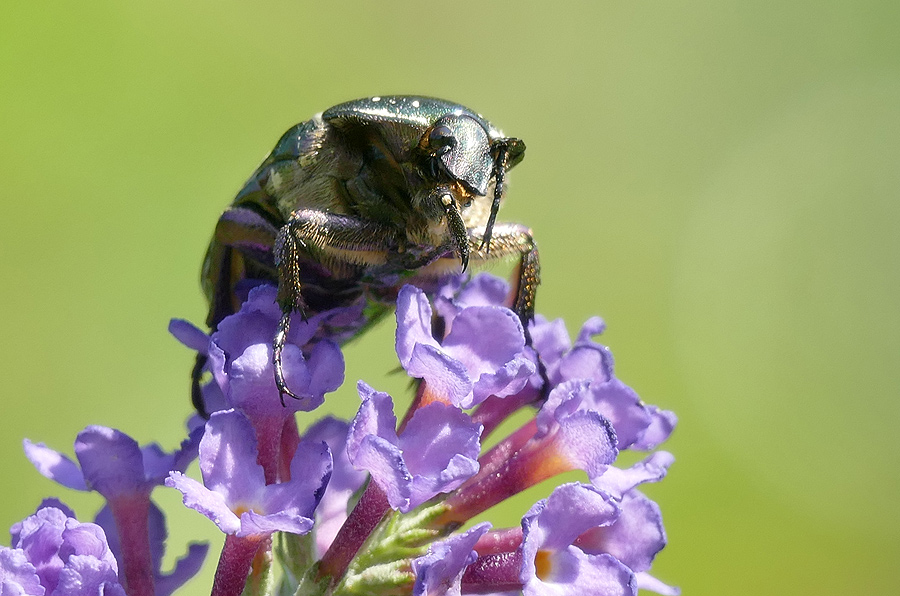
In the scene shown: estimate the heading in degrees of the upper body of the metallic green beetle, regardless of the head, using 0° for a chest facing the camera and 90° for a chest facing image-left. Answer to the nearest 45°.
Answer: approximately 315°
